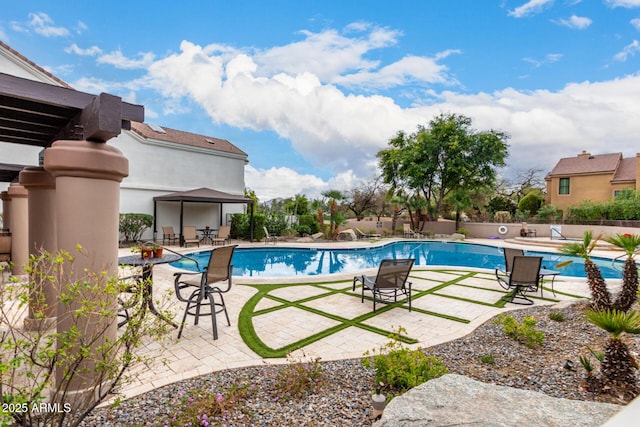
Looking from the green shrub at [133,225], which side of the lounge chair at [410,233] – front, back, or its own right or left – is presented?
right

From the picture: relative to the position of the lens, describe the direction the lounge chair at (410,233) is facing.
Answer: facing the viewer and to the right of the viewer

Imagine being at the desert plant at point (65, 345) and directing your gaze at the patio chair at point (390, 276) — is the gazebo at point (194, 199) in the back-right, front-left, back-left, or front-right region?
front-left

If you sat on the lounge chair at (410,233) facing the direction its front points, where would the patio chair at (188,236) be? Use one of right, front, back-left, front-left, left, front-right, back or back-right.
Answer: right

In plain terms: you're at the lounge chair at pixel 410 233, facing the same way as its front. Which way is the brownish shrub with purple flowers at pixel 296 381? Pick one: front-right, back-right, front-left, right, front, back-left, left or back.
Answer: front-right

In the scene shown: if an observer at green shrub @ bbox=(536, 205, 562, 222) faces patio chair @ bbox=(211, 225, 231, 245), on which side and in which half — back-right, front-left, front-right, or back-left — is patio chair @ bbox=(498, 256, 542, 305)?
front-left

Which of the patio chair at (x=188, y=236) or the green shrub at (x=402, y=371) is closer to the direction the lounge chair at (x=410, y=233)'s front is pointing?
the green shrub

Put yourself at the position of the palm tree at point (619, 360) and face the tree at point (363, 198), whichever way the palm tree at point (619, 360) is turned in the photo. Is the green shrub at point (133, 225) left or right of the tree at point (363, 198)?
left

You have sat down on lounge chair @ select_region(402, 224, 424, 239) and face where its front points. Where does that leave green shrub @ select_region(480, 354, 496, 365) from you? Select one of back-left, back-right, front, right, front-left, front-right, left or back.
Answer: front-right

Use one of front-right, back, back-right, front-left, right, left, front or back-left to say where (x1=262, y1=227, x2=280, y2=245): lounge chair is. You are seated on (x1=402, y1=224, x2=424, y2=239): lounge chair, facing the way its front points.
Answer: right

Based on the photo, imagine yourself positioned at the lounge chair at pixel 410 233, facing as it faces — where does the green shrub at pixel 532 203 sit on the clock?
The green shrub is roughly at 9 o'clock from the lounge chair.

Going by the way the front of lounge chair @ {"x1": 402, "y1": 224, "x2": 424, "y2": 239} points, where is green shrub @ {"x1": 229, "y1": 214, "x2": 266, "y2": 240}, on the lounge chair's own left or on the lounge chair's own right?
on the lounge chair's own right

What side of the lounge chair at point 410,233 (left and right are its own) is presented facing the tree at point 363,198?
back
